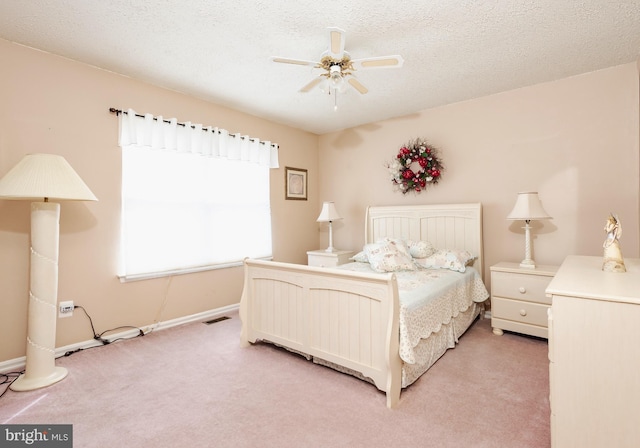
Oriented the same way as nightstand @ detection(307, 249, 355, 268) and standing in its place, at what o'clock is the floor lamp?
The floor lamp is roughly at 12 o'clock from the nightstand.

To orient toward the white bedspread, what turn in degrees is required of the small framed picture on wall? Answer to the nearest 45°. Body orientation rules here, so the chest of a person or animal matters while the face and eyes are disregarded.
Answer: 0° — it already faces it

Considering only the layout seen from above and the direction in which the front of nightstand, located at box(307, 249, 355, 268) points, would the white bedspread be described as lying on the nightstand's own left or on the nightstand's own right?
on the nightstand's own left

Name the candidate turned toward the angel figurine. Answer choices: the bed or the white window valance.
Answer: the white window valance

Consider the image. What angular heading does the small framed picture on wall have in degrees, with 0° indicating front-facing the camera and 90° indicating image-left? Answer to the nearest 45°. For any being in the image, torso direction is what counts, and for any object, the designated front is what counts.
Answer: approximately 315°

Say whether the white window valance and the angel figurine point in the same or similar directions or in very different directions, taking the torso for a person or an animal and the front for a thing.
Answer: very different directions
